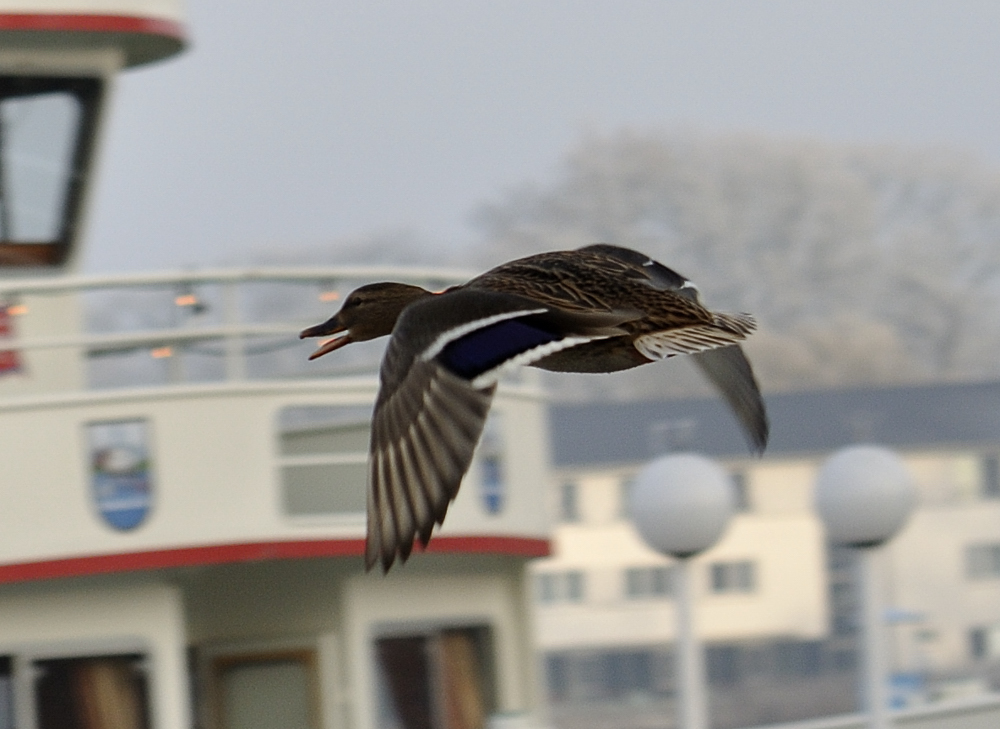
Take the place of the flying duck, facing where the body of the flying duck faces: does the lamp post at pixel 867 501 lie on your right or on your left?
on your right

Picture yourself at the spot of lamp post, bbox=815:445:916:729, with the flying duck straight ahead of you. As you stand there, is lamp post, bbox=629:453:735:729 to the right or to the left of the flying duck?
right

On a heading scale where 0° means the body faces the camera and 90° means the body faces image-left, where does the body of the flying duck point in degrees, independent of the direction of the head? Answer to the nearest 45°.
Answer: approximately 135°

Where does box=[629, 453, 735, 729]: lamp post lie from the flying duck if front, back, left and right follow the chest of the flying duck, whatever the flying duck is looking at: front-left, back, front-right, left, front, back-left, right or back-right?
front-right
